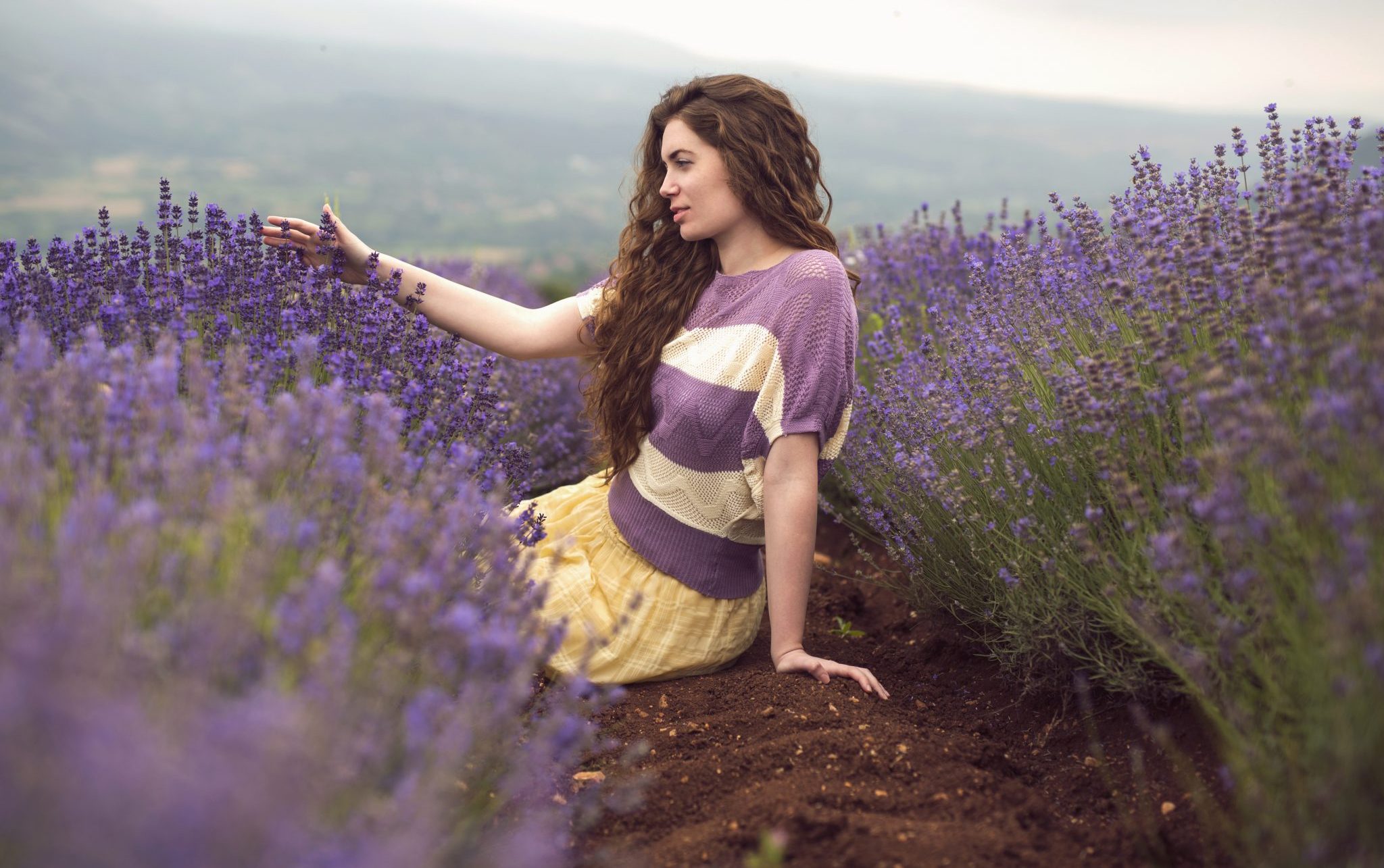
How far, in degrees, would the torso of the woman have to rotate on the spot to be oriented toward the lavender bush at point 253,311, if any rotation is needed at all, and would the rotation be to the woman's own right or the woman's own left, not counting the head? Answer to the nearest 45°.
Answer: approximately 45° to the woman's own right

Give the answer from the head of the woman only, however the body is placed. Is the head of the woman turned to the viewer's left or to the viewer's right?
to the viewer's left

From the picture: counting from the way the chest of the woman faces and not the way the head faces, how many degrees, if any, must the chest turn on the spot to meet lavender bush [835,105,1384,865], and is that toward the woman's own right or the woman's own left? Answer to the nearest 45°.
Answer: approximately 90° to the woman's own left

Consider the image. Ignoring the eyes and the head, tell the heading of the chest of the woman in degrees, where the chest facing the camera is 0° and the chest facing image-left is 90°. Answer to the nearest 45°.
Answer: approximately 45°
